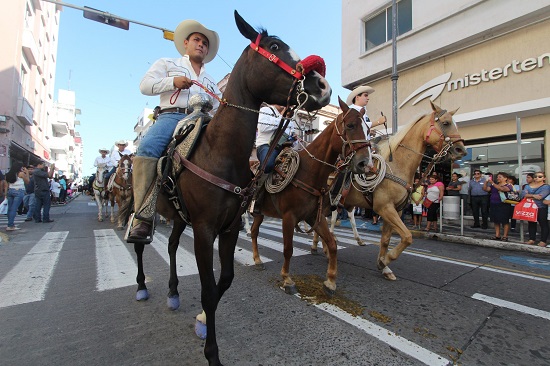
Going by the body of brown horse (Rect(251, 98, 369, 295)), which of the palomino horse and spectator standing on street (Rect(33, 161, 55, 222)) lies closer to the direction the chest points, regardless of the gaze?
the palomino horse

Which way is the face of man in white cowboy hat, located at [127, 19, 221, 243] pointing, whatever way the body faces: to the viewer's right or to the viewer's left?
to the viewer's right

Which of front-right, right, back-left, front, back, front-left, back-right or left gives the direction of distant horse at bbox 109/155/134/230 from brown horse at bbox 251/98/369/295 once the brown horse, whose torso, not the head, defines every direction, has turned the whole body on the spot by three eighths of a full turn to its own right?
front-right

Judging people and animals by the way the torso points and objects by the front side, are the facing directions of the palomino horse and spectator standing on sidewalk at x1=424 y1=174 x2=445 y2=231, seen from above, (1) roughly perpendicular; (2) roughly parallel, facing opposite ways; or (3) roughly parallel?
roughly perpendicular

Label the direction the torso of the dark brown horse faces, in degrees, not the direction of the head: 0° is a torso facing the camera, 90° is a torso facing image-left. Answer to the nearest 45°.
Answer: approximately 315°

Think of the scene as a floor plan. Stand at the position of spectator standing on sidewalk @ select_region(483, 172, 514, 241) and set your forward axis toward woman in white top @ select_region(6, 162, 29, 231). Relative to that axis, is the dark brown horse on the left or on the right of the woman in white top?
left

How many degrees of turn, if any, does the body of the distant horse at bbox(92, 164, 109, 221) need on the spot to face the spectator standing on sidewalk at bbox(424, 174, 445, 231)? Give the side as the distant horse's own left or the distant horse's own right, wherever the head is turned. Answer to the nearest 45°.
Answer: approximately 45° to the distant horse's own left

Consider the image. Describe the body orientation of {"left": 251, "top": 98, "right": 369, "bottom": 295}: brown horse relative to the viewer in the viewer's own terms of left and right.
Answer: facing the viewer and to the right of the viewer

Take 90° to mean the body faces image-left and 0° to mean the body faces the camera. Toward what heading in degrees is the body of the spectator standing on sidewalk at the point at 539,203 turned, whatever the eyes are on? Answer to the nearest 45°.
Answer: approximately 45°

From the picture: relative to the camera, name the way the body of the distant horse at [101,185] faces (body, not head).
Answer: toward the camera

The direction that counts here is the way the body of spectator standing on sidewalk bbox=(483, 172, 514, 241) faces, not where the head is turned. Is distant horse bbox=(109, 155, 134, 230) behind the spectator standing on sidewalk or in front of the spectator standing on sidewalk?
in front

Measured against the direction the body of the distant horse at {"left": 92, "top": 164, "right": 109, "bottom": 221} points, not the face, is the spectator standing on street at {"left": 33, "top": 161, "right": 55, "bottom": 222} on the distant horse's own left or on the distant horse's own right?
on the distant horse's own right

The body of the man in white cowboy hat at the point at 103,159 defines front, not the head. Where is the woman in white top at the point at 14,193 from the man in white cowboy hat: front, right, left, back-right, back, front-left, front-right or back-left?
front-right
